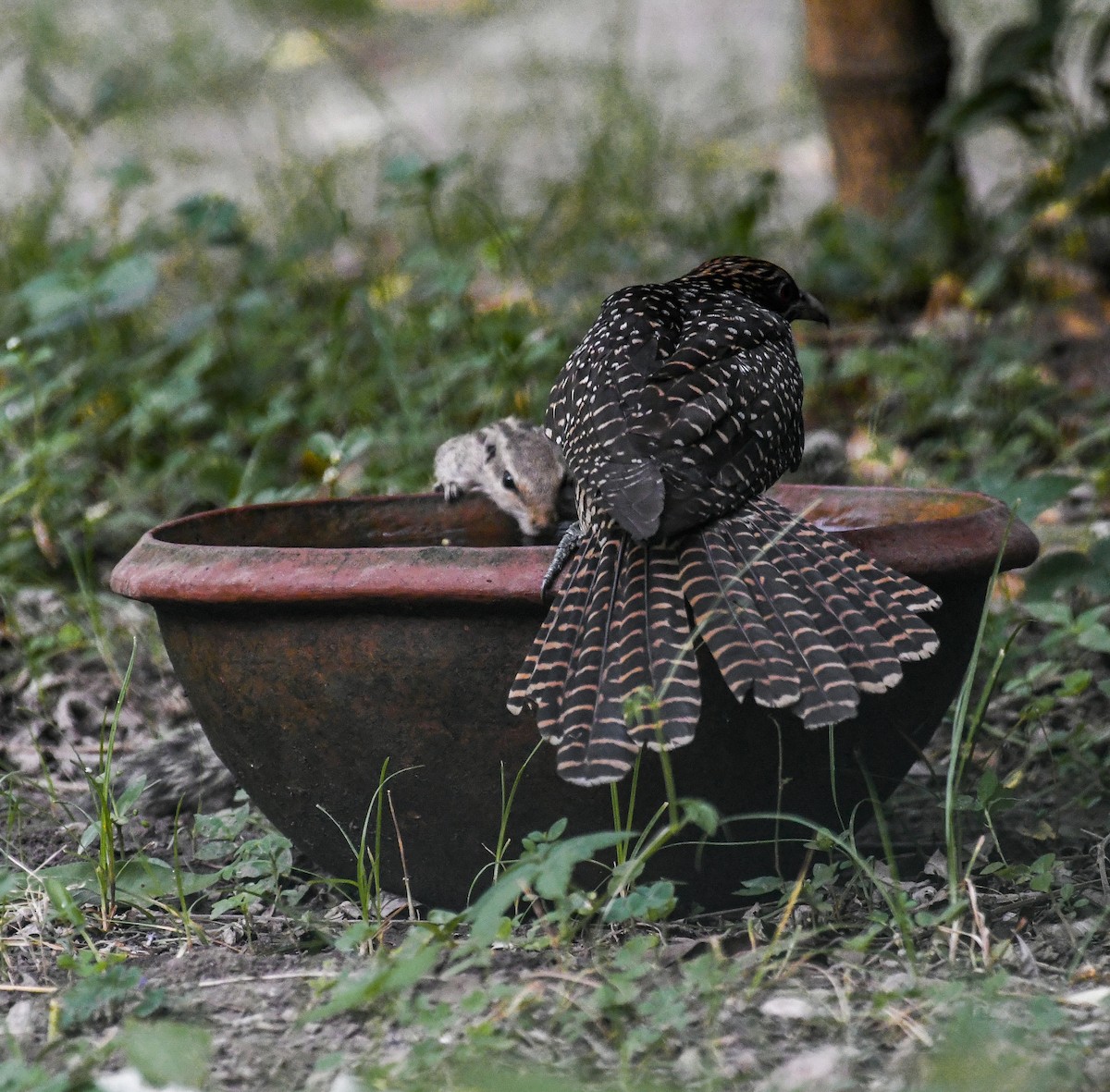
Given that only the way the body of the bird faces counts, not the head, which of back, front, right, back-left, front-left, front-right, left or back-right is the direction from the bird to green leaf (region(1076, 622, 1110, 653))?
front-right

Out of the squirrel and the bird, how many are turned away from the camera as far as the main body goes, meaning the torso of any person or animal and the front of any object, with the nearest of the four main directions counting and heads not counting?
1

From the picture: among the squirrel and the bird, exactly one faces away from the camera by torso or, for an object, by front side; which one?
the bird

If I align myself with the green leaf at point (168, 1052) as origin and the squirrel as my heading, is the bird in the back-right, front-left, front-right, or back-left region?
front-right

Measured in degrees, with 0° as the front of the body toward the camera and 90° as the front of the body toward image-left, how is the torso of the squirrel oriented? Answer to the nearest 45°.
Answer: approximately 315°

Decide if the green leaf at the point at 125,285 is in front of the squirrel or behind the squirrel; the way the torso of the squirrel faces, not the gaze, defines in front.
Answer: behind

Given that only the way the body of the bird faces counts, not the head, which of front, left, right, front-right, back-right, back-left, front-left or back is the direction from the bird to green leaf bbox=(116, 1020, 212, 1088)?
back-left

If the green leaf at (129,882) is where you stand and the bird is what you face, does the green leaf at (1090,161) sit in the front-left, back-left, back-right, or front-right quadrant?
front-left

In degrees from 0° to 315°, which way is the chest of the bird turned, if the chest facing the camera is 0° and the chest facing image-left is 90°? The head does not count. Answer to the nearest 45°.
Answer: approximately 180°

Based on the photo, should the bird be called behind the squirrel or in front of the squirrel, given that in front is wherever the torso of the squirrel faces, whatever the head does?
in front

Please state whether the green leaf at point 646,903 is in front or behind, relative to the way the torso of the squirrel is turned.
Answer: in front

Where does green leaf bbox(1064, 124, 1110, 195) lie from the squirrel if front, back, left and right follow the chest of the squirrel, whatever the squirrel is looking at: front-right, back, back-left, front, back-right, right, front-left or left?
left
